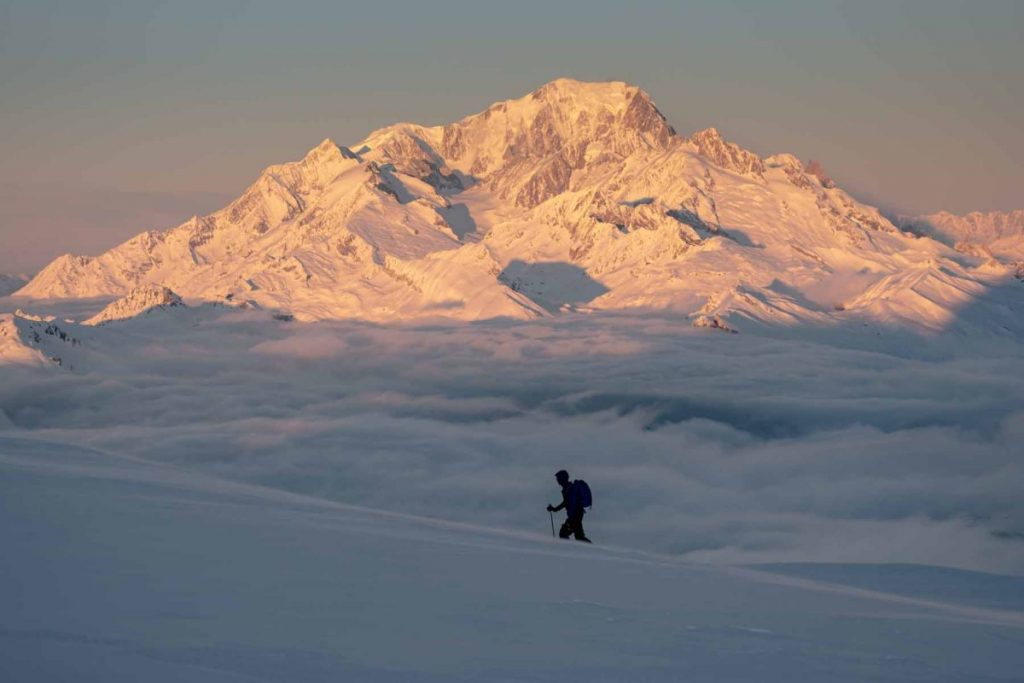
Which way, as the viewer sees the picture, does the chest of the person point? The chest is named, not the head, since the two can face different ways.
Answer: to the viewer's left
